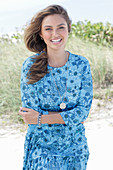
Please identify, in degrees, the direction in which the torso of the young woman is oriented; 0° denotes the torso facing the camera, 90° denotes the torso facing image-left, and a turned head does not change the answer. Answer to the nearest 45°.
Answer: approximately 0°
